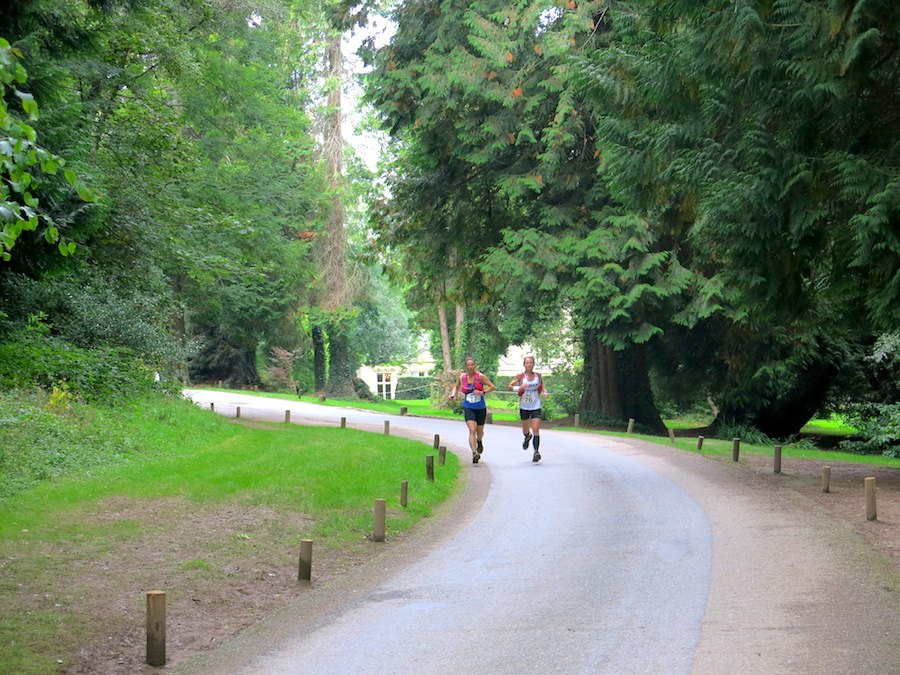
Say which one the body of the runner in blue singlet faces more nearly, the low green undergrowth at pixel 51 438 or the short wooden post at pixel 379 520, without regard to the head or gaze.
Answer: the short wooden post

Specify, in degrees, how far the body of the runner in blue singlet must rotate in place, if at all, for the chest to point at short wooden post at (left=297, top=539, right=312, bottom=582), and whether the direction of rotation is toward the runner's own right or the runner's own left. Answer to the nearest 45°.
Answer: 0° — they already face it

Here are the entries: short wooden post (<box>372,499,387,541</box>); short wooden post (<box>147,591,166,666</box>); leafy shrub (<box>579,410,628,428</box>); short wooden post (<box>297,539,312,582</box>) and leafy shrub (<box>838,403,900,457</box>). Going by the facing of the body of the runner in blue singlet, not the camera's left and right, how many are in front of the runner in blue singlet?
3

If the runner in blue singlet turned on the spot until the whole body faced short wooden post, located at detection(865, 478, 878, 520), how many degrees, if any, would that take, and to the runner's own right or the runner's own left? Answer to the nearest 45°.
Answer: approximately 45° to the runner's own left

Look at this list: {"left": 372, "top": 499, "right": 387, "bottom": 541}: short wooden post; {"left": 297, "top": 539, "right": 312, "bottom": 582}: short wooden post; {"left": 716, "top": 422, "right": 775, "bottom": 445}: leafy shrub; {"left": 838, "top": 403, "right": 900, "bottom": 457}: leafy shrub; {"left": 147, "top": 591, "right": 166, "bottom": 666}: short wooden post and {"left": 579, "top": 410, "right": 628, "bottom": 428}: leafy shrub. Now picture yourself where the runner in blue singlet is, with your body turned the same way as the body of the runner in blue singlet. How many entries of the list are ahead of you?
3

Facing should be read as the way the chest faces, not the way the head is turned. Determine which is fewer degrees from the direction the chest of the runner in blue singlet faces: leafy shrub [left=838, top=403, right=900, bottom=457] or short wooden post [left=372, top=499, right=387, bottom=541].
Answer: the short wooden post

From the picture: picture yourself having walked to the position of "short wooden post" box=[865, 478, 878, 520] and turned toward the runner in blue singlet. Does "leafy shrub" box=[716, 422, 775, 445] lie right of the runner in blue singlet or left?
right

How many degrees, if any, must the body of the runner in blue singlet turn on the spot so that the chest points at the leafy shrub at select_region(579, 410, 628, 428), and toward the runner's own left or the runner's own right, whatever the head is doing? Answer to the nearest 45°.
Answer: approximately 180°

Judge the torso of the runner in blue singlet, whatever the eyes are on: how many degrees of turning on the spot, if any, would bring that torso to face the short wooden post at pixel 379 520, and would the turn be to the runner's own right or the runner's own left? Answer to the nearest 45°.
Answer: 0° — they already face it

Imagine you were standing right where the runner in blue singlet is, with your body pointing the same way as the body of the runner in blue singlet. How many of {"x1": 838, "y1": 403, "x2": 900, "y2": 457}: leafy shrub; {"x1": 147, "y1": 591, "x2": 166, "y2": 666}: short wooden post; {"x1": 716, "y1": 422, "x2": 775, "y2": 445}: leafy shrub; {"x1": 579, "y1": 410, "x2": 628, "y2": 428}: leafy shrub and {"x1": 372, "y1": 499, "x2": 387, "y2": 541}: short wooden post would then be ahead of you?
2

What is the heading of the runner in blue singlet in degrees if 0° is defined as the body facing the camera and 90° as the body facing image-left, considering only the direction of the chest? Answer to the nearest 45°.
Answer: approximately 0°

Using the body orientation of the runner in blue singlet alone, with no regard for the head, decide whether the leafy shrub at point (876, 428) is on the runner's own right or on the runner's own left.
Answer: on the runner's own left

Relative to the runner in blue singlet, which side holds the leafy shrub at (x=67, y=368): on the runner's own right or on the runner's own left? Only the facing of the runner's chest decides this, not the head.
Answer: on the runner's own right

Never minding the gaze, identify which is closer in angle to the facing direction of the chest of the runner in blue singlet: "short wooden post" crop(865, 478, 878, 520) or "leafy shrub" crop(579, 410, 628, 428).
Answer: the short wooden post

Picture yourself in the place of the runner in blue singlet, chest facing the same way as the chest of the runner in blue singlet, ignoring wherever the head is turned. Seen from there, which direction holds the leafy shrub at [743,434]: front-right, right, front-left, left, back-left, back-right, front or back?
back-left
